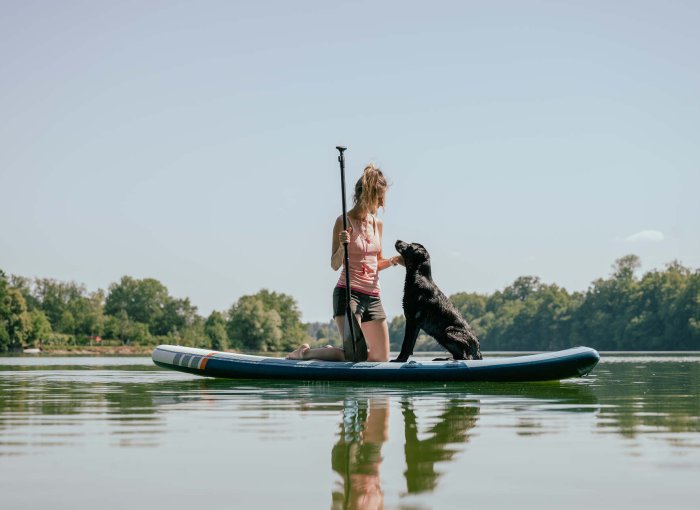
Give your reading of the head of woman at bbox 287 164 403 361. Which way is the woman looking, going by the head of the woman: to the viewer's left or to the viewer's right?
to the viewer's right

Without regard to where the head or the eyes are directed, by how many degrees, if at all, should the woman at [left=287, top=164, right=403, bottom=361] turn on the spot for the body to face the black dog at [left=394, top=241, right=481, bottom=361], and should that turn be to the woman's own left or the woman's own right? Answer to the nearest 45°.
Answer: approximately 45° to the woman's own left

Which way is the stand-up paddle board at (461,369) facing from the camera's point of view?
to the viewer's right

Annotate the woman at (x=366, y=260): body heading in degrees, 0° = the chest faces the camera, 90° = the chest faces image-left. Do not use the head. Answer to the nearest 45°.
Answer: approximately 315°

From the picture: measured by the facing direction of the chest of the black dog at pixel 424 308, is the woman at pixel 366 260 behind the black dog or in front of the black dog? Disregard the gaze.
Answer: in front

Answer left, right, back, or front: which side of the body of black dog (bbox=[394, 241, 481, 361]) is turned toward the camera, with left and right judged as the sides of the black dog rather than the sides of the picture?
left
